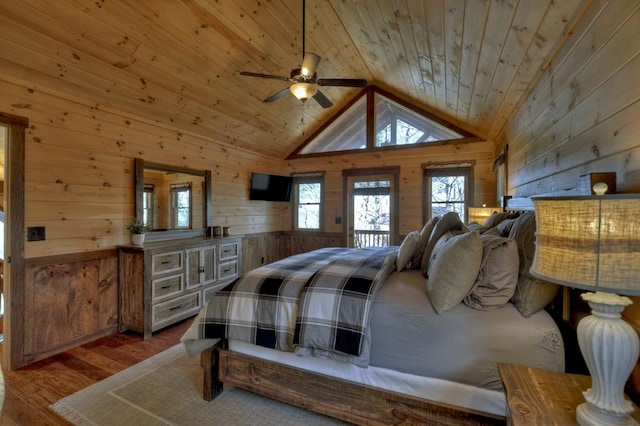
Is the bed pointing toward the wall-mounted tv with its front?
no

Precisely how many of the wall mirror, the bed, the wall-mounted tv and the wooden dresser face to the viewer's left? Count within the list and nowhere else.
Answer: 1

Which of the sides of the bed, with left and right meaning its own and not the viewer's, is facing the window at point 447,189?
right

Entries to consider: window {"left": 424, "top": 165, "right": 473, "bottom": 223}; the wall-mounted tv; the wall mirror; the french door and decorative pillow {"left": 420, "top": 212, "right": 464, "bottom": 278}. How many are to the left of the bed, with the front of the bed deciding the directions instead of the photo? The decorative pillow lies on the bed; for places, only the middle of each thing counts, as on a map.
0

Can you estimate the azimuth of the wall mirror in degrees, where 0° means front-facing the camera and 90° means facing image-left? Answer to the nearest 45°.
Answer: approximately 315°

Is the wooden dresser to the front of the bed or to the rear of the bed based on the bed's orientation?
to the front

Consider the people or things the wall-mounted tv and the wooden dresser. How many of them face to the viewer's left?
0

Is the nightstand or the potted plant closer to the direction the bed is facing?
the potted plant

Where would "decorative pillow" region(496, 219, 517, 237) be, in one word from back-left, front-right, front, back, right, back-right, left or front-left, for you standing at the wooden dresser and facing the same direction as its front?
front

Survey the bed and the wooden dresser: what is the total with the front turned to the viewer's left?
1

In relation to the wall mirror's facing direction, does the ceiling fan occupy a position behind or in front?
in front

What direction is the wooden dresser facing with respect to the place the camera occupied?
facing the viewer and to the right of the viewer

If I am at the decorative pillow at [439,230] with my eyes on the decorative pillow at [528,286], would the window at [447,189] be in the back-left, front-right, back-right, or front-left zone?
back-left

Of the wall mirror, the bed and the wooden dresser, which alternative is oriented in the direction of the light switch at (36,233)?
the bed

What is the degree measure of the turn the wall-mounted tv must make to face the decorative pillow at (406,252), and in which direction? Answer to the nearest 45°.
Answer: approximately 45° to its right

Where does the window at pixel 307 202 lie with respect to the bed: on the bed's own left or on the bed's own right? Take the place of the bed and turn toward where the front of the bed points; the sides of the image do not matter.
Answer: on the bed's own right

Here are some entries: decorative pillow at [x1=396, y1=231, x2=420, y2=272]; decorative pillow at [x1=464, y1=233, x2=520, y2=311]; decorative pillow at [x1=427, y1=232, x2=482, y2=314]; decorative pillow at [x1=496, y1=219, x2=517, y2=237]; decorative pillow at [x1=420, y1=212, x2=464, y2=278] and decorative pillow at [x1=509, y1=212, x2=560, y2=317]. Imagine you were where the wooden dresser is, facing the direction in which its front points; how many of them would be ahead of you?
6

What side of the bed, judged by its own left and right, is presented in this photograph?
left

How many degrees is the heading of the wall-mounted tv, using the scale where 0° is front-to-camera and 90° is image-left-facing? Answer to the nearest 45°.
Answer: approximately 315°
